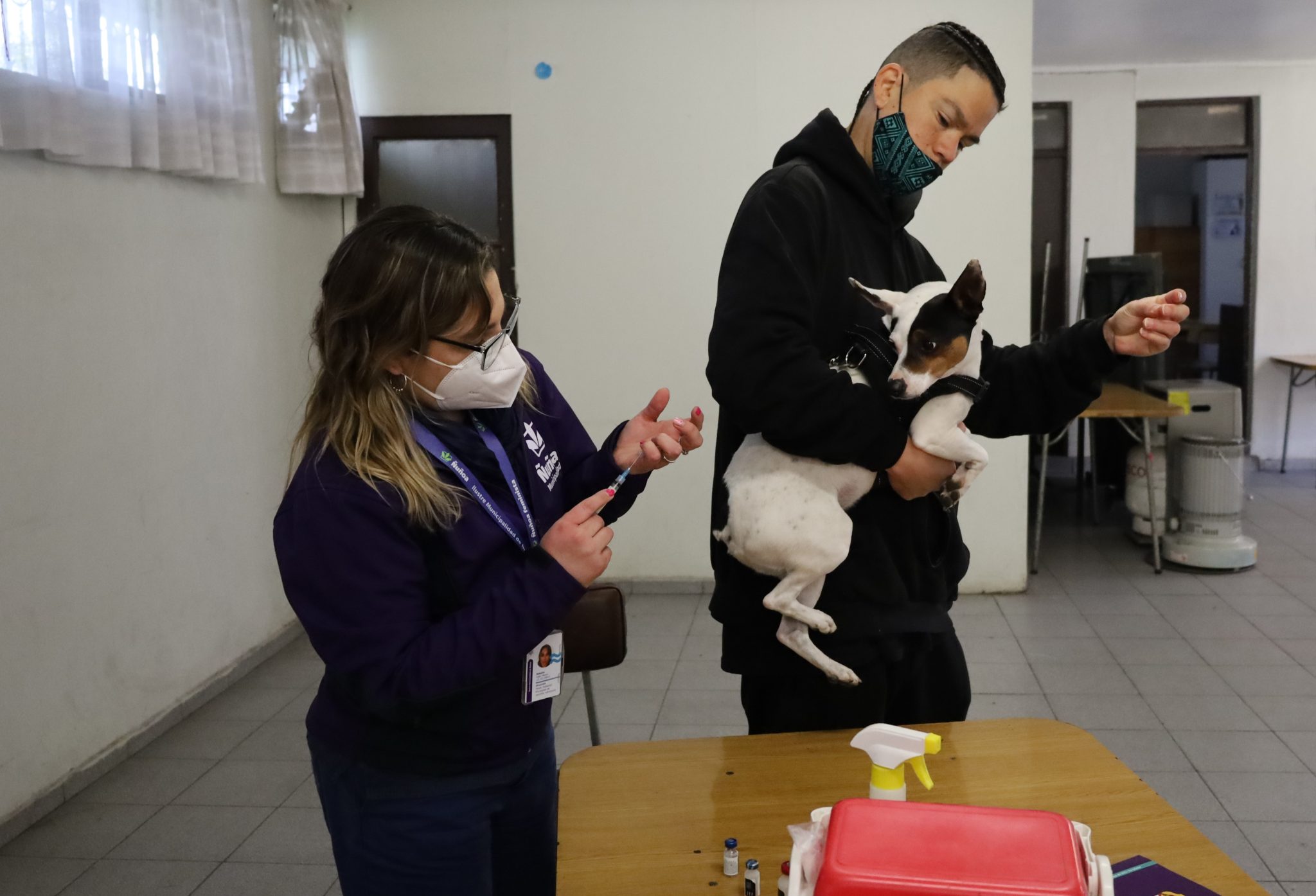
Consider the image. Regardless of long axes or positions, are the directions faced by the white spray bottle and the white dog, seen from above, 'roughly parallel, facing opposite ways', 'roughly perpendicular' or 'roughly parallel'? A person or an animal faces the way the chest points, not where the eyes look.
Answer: roughly parallel

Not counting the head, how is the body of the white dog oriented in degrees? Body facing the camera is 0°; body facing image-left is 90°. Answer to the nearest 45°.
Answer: approximately 270°

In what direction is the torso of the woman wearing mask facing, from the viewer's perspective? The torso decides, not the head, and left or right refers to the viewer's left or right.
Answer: facing the viewer and to the right of the viewer

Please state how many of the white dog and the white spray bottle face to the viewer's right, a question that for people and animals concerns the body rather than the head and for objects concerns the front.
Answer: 2

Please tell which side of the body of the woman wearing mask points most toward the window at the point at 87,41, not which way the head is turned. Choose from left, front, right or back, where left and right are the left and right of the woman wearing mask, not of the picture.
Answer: back

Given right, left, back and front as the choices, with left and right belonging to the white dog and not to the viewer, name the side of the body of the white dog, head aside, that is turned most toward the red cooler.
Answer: right

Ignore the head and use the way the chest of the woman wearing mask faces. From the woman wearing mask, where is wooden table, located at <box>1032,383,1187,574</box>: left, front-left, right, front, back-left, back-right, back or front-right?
left

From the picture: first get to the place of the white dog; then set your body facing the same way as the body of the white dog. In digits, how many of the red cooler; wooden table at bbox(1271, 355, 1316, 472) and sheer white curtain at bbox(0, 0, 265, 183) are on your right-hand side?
1

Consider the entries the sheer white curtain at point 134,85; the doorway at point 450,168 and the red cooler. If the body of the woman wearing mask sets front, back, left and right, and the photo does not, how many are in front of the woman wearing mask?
1

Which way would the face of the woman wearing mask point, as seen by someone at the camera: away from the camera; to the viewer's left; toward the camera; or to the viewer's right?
to the viewer's right

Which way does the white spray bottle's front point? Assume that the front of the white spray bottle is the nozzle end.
to the viewer's right
